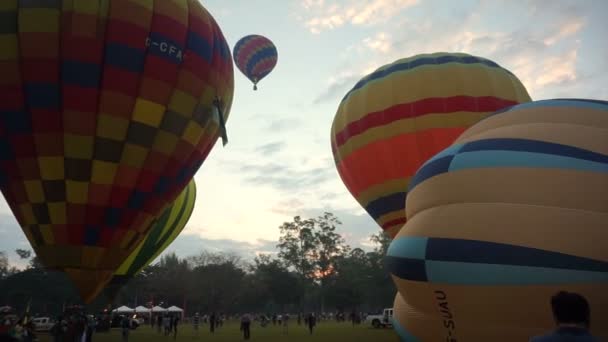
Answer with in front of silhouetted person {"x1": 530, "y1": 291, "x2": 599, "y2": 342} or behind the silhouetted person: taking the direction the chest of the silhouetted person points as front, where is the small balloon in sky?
in front

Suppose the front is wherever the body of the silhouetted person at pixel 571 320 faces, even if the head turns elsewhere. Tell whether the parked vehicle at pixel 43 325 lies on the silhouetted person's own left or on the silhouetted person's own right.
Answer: on the silhouetted person's own left

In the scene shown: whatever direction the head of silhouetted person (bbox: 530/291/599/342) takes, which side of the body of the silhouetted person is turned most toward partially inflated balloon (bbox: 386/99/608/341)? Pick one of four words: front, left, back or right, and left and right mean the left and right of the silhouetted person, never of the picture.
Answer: front

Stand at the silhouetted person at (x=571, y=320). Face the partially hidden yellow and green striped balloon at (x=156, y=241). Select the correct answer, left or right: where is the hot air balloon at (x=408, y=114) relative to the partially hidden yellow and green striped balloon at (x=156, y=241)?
right

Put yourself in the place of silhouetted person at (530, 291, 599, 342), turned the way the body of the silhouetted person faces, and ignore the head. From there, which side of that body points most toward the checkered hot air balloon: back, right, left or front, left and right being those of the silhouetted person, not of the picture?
left

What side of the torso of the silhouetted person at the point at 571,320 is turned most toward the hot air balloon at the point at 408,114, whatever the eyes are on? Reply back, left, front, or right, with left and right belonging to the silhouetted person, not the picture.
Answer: front

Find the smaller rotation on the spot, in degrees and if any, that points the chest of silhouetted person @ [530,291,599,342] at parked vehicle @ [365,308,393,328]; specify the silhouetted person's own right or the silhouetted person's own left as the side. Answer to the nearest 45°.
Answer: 0° — they already face it

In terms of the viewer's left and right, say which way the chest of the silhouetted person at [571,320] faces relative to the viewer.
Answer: facing away from the viewer

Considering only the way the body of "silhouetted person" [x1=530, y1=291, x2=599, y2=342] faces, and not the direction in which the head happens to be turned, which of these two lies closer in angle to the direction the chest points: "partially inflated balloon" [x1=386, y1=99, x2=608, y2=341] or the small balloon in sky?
the partially inflated balloon

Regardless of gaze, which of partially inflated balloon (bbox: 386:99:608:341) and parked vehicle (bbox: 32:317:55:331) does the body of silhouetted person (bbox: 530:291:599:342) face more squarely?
the partially inflated balloon

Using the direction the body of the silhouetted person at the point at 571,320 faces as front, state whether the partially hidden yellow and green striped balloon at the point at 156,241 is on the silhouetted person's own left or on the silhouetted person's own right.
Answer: on the silhouetted person's own left
